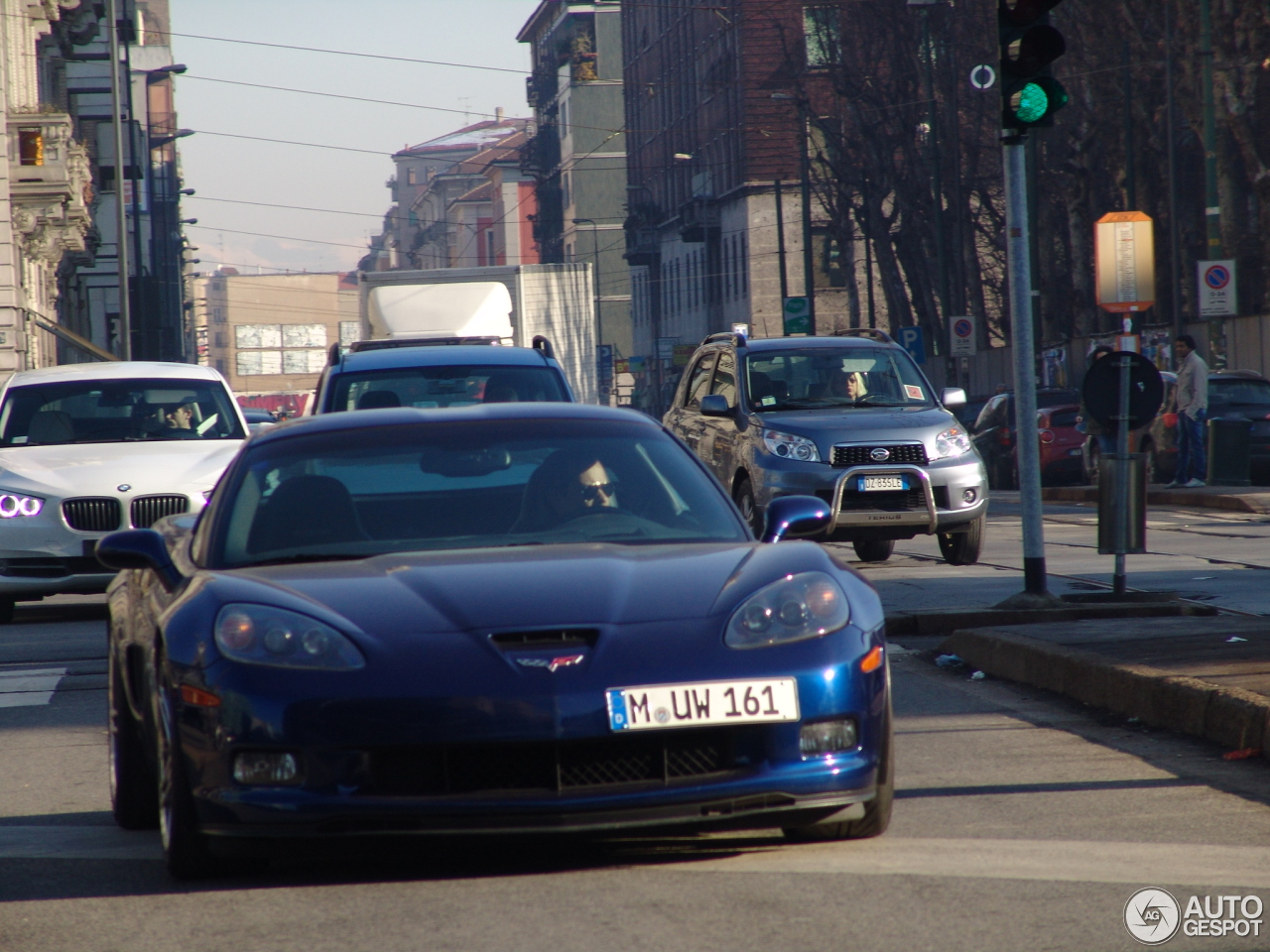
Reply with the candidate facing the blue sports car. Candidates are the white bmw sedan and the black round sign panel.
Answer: the white bmw sedan

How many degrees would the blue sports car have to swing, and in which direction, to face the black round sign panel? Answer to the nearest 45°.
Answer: approximately 135° to its left

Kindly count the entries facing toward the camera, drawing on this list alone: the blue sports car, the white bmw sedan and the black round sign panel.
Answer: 2

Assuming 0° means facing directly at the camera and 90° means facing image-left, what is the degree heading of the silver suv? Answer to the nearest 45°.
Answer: approximately 315°

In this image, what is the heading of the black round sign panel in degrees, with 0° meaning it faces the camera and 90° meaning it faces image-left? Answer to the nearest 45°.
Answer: approximately 180°
